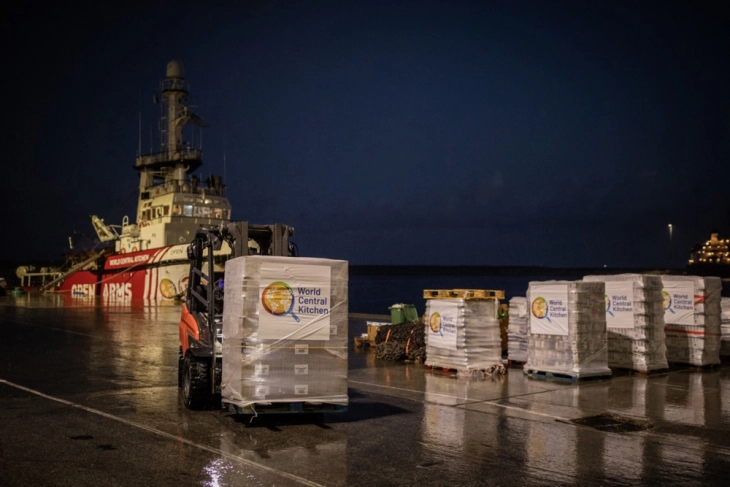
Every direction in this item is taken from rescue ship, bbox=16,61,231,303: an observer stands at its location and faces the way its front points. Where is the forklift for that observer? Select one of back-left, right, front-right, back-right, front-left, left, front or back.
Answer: front-right

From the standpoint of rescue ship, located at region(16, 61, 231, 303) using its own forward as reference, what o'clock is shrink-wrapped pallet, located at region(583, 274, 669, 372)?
The shrink-wrapped pallet is roughly at 1 o'clock from the rescue ship.

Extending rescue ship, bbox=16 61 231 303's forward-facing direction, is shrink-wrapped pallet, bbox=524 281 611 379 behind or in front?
in front

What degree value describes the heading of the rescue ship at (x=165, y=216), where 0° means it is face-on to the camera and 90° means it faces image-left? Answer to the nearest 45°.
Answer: approximately 315°

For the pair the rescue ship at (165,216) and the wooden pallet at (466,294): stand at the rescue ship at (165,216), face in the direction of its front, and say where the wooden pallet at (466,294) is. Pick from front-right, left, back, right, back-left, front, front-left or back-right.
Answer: front-right

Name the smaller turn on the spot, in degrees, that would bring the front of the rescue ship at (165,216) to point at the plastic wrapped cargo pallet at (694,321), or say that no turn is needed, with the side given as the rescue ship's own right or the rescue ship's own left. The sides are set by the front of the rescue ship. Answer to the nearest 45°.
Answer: approximately 45° to the rescue ship's own right

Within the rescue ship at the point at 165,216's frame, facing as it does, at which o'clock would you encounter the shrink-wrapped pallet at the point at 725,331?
The shrink-wrapped pallet is roughly at 1 o'clock from the rescue ship.
